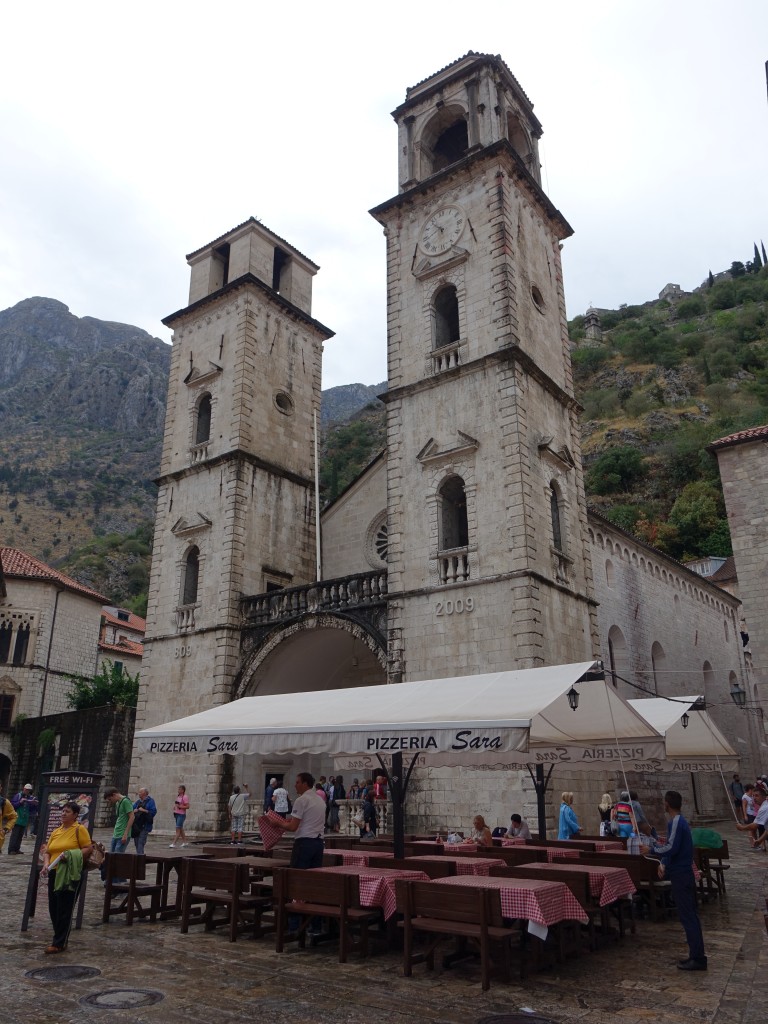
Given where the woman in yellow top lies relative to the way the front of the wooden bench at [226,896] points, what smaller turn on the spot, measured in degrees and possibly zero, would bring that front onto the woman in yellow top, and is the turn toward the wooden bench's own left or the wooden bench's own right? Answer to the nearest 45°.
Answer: approximately 135° to the wooden bench's own left

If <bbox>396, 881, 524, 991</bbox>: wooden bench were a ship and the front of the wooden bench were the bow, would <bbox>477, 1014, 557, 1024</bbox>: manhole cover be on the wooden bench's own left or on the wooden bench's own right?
on the wooden bench's own right

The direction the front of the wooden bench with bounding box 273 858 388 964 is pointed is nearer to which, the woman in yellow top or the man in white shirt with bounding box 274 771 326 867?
the man in white shirt

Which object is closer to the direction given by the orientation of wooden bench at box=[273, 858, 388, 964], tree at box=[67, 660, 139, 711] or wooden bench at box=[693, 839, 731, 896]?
the wooden bench

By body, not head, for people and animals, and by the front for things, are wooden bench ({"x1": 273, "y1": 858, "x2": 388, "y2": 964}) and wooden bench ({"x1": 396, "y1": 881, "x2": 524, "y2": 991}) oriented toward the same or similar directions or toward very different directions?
same or similar directions

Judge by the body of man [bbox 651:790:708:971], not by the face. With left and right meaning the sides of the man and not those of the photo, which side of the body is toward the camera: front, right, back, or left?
left

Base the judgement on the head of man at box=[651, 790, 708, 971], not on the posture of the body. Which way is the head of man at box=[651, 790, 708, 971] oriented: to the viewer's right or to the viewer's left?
to the viewer's left

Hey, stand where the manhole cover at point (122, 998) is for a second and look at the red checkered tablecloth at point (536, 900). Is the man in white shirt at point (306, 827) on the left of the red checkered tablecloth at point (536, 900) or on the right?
left

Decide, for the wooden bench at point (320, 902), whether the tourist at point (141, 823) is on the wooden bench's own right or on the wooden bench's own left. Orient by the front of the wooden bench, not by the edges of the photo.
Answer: on the wooden bench's own left

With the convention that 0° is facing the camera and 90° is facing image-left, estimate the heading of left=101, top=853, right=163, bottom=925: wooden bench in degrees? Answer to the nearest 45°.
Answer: approximately 225°

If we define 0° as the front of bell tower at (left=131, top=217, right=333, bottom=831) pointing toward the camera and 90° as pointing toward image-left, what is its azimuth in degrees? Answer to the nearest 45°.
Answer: approximately 45°

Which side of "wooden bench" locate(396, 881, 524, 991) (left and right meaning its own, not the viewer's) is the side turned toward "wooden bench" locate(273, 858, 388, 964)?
left

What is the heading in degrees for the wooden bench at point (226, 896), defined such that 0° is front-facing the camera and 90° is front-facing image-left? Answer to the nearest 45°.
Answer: approximately 225°

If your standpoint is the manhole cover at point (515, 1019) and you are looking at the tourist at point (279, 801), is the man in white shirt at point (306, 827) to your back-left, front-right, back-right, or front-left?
front-left

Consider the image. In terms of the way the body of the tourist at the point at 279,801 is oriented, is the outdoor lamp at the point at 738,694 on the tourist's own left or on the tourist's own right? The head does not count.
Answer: on the tourist's own right

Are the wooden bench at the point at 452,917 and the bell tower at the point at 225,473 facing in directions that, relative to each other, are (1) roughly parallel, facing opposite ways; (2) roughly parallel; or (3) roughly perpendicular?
roughly parallel, facing opposite ways

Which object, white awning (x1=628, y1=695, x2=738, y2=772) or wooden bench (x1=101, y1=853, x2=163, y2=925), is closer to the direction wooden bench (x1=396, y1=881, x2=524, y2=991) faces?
the white awning
